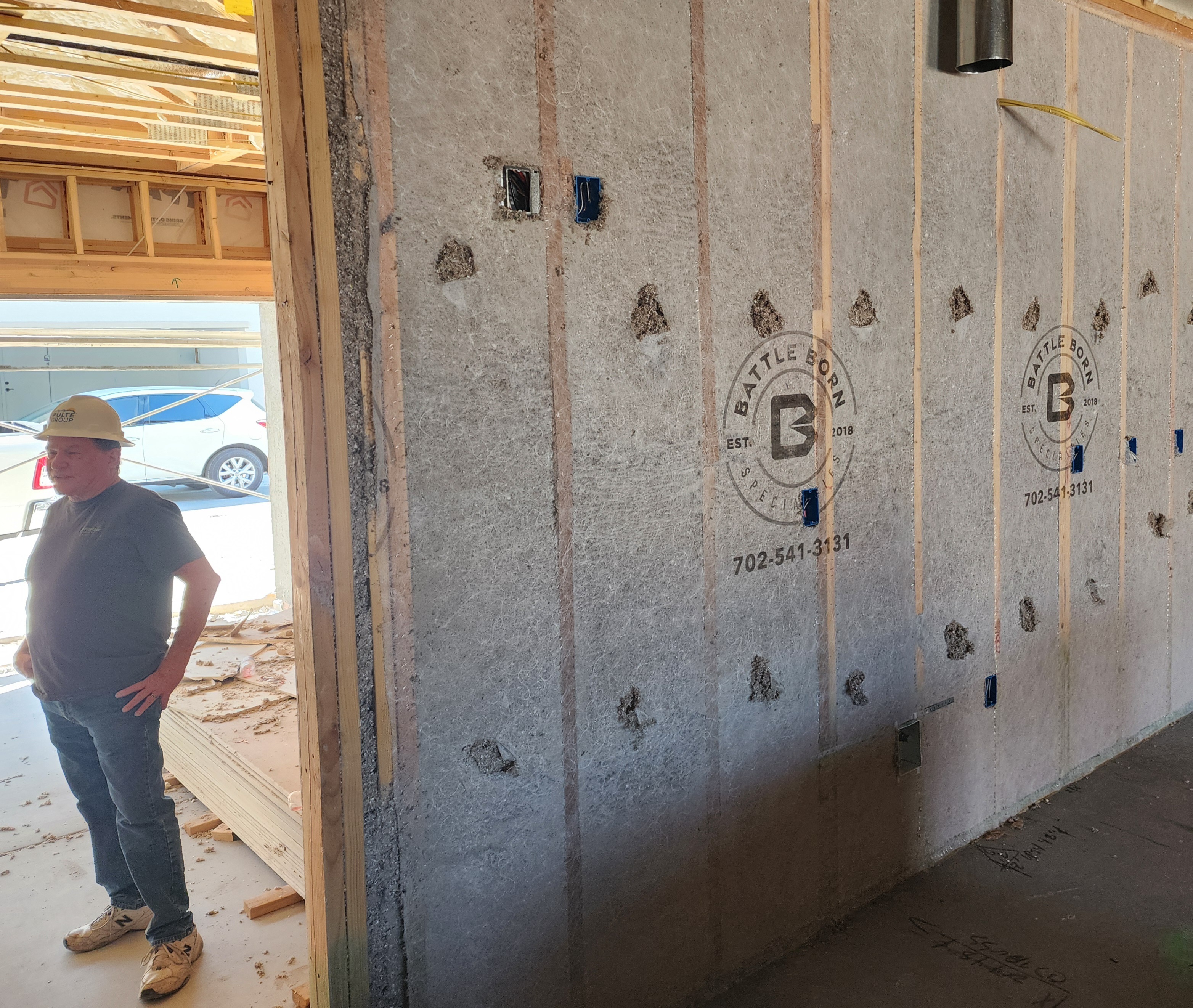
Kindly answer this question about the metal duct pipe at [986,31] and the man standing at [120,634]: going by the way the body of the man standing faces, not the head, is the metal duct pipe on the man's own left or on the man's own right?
on the man's own left

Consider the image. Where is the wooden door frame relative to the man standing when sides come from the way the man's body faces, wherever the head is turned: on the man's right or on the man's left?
on the man's left

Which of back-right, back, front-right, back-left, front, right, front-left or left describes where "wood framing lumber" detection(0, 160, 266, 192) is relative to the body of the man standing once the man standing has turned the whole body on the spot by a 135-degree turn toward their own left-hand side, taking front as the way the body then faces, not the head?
left
